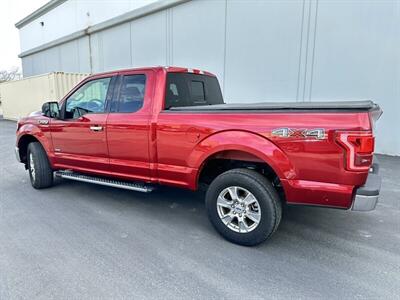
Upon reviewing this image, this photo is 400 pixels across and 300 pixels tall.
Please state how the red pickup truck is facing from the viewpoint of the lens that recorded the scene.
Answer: facing away from the viewer and to the left of the viewer
